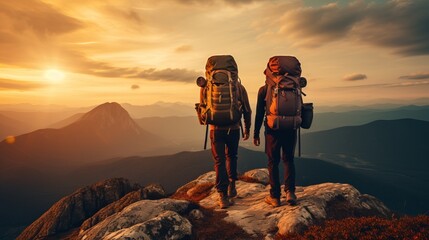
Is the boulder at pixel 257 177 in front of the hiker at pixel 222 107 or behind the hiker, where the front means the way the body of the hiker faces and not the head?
in front

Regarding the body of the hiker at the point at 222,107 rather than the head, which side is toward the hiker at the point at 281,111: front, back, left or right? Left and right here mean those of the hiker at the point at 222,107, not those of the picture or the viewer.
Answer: right

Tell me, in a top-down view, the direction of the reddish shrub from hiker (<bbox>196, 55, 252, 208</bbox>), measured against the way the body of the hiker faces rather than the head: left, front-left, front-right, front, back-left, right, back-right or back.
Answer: back-right

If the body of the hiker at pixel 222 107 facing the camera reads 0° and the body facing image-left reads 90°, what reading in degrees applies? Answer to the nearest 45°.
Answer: approximately 180°
